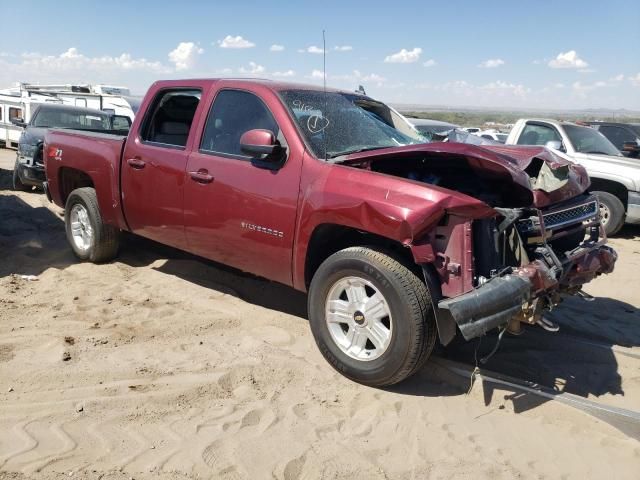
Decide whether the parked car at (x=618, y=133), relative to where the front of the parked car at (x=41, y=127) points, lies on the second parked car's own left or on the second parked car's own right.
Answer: on the second parked car's own left

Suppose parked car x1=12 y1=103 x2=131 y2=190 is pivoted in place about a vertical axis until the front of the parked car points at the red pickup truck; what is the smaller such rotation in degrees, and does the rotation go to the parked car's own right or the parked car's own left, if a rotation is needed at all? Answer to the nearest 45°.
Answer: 0° — it already faces it

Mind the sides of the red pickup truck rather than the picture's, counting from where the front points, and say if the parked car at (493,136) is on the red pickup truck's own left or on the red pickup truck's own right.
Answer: on the red pickup truck's own left

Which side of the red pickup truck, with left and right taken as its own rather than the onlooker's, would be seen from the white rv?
back

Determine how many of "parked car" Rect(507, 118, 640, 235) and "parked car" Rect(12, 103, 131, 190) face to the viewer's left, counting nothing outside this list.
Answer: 0

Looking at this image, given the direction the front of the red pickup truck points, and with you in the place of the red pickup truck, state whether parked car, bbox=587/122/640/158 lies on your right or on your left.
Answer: on your left

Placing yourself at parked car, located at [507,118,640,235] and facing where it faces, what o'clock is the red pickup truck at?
The red pickup truck is roughly at 2 o'clock from the parked car.

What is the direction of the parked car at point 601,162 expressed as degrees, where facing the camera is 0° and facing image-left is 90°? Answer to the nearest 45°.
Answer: approximately 315°

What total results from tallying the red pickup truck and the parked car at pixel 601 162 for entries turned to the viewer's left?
0
